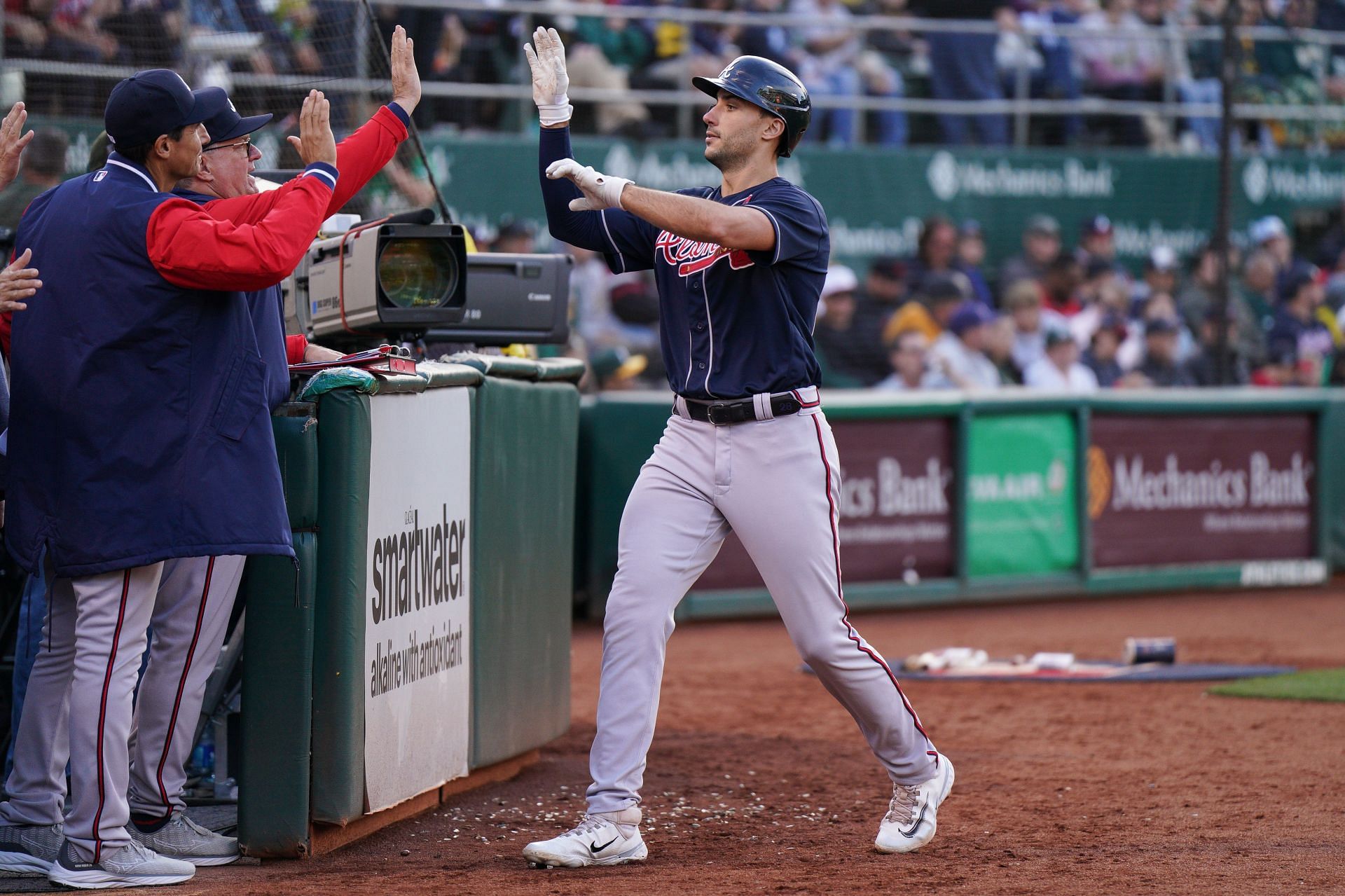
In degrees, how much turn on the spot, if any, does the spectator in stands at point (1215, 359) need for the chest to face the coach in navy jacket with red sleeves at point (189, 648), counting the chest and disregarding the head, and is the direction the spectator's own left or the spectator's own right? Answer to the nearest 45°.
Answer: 0° — they already face them

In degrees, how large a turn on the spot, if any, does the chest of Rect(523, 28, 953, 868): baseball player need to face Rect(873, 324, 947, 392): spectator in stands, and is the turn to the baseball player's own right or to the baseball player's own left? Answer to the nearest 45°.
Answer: approximately 135° to the baseball player's own right

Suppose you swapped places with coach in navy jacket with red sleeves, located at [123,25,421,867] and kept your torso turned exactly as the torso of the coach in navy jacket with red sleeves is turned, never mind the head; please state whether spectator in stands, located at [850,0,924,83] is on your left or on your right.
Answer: on your left

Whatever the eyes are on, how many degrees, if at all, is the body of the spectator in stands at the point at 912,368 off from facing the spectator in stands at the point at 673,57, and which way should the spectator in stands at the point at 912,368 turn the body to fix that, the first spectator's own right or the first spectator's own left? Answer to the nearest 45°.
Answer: approximately 135° to the first spectator's own right

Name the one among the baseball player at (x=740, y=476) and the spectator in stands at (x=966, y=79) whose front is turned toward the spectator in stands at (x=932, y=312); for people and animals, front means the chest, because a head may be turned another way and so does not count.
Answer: the spectator in stands at (x=966, y=79)

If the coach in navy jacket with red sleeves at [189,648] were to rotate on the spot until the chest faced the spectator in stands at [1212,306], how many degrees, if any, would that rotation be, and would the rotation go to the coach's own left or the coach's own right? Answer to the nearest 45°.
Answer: approximately 45° to the coach's own left

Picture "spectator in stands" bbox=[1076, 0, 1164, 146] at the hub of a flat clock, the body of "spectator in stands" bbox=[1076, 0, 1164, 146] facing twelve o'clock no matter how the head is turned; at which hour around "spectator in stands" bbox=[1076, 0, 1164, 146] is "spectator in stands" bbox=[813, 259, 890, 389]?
"spectator in stands" bbox=[813, 259, 890, 389] is roughly at 1 o'clock from "spectator in stands" bbox=[1076, 0, 1164, 146].

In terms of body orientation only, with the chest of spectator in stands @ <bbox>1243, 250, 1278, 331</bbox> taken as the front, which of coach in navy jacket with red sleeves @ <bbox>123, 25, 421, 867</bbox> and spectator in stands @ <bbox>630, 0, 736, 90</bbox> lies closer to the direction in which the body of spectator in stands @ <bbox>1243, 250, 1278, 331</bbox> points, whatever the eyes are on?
the coach in navy jacket with red sleeves
